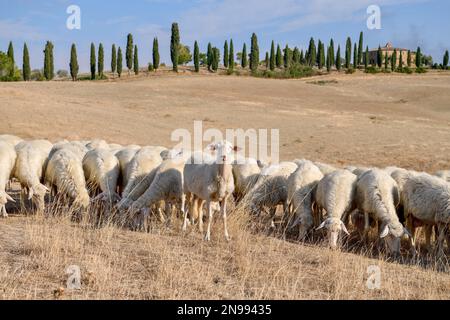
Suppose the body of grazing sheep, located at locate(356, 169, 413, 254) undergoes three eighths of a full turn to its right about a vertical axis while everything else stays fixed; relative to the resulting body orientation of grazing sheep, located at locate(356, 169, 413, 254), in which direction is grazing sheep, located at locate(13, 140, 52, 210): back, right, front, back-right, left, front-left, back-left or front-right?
front

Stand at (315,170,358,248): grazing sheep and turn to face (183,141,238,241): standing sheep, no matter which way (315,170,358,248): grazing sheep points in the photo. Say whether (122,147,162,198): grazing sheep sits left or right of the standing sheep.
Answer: right

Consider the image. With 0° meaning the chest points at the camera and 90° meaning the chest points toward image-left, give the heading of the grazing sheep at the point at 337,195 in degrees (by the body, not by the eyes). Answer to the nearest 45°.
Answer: approximately 0°

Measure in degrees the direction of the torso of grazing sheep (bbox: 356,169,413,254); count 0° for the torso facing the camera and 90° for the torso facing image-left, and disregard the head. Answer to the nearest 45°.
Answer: approximately 315°

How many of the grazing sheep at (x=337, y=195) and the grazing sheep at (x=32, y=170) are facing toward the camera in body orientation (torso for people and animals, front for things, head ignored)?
2

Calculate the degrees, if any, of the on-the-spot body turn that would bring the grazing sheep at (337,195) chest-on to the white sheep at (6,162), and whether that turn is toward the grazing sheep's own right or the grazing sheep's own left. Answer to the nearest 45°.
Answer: approximately 90° to the grazing sheep's own right

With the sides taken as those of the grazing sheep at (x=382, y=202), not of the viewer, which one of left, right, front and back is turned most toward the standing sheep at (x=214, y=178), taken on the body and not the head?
right

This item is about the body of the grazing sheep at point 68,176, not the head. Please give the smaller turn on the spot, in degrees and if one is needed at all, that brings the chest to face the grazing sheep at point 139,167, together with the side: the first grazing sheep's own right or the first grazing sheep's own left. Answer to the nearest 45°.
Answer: approximately 45° to the first grazing sheep's own left

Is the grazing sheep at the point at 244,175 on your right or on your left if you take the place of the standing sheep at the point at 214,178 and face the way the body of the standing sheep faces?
on your left
